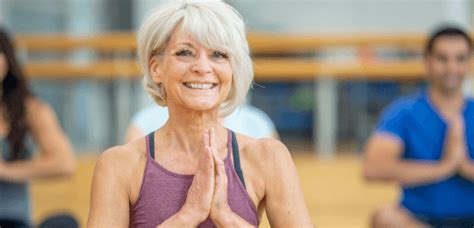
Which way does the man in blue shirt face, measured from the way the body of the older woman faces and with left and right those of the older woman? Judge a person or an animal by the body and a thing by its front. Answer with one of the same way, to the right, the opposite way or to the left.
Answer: the same way

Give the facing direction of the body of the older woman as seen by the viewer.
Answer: toward the camera

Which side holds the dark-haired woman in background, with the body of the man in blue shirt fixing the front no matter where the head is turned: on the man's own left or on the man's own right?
on the man's own right

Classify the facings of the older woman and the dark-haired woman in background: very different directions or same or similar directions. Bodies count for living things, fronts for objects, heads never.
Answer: same or similar directions

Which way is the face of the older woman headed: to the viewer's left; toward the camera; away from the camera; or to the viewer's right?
toward the camera

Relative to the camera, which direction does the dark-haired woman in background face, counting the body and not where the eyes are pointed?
toward the camera

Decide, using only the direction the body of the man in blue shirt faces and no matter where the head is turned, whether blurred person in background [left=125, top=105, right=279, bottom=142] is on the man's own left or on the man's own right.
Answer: on the man's own right

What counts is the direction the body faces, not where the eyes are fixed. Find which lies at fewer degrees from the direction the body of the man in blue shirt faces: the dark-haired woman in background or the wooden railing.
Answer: the dark-haired woman in background

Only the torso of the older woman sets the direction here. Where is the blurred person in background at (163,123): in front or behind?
behind

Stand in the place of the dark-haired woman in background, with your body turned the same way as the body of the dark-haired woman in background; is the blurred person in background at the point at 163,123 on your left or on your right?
on your left

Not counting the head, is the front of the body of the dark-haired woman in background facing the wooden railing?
no

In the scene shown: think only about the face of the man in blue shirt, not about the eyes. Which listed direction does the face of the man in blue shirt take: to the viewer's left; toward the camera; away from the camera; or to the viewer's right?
toward the camera
